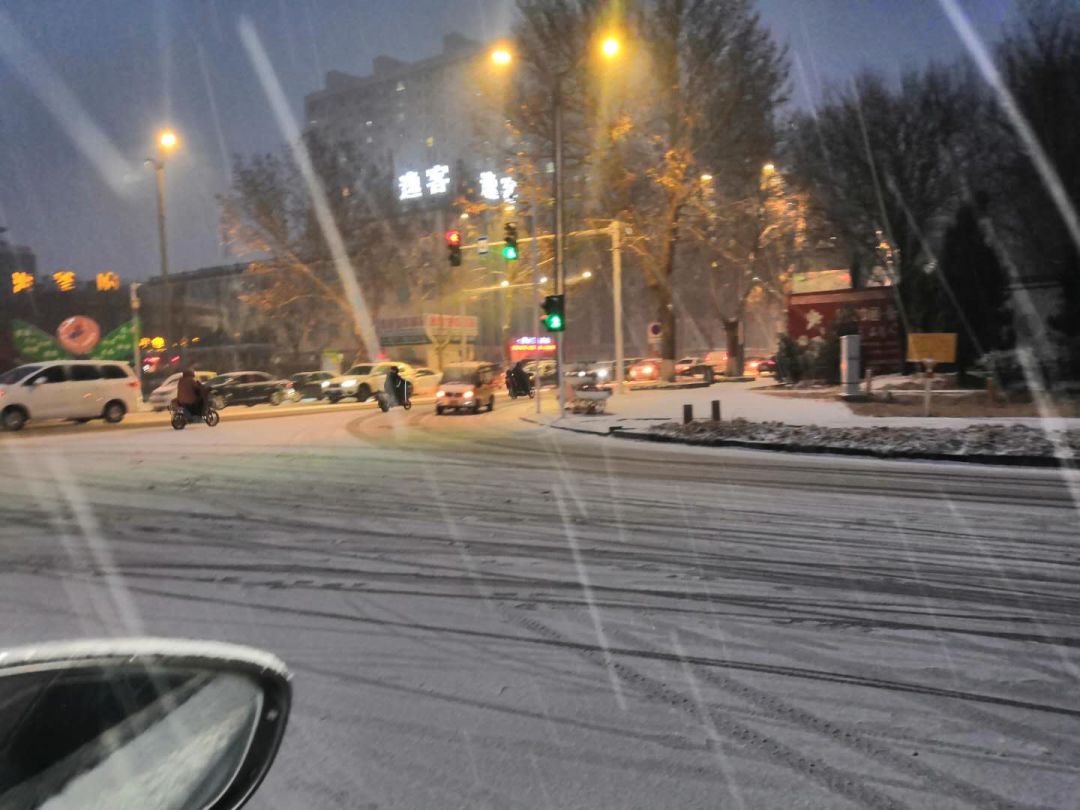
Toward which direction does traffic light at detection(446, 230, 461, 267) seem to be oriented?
toward the camera

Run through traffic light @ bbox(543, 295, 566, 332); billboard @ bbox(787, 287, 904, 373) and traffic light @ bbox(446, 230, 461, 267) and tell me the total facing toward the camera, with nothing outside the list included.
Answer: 3

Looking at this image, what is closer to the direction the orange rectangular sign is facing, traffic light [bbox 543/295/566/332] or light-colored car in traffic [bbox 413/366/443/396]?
the traffic light

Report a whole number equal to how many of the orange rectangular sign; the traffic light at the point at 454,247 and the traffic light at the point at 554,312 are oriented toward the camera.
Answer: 3

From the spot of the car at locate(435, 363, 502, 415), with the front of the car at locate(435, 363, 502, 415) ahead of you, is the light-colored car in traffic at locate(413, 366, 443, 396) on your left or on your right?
on your right

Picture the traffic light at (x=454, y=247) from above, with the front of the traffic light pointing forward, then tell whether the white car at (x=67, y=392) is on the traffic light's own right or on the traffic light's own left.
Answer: on the traffic light's own right

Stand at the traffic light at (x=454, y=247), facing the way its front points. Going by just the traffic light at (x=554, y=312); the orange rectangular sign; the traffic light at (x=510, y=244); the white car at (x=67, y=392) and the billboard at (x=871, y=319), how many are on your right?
1

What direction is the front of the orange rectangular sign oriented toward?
toward the camera

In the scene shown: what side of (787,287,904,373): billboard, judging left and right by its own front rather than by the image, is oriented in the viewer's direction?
front

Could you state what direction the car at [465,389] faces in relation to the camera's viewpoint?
facing the viewer and to the left of the viewer

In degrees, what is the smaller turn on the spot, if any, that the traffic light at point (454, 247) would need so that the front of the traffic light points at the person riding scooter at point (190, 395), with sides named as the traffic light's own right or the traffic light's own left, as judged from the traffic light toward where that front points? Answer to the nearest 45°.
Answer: approximately 45° to the traffic light's own right
